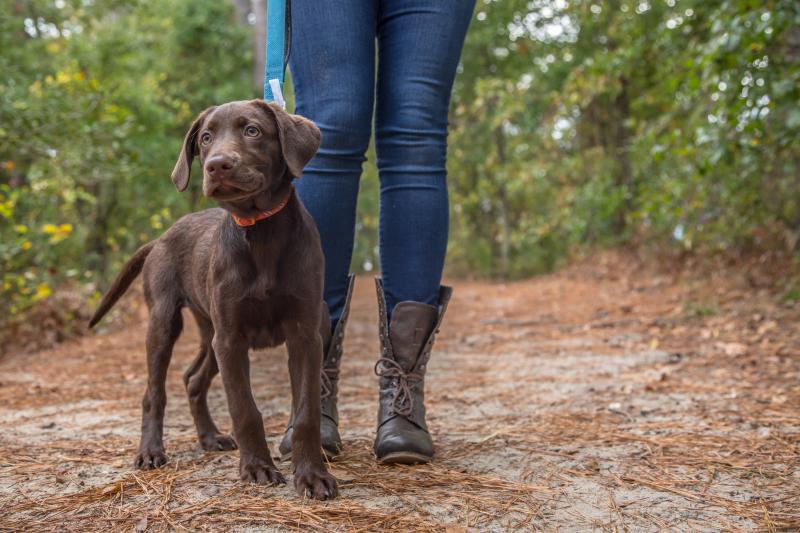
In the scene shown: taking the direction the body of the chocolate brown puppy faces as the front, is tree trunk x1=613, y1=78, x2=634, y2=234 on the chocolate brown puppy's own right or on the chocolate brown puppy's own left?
on the chocolate brown puppy's own left

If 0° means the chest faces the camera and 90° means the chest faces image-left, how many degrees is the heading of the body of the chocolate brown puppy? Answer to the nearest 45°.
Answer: approximately 315°
